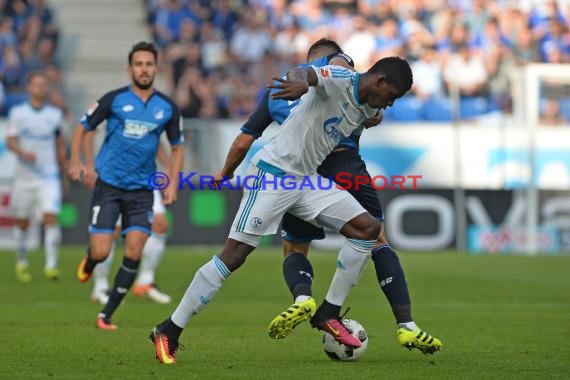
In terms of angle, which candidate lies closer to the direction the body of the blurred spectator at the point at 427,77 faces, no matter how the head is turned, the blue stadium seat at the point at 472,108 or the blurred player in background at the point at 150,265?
the blurred player in background

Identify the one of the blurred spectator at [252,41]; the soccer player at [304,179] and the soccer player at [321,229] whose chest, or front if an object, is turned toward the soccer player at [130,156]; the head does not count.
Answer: the blurred spectator

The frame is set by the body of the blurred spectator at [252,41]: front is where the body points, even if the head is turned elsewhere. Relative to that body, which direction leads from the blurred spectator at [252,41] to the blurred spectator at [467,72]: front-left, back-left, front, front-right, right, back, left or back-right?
left

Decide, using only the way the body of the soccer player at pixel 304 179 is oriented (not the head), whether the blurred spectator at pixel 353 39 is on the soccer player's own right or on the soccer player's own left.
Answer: on the soccer player's own left
